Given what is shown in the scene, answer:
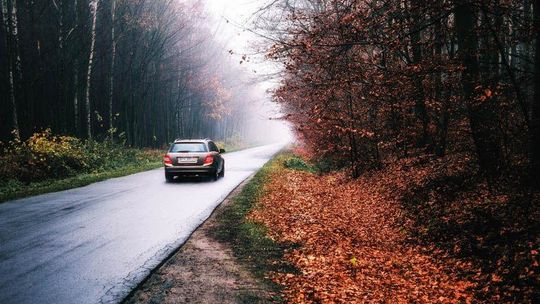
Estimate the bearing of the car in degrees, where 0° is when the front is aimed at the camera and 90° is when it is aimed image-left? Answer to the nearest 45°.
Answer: approximately 180°

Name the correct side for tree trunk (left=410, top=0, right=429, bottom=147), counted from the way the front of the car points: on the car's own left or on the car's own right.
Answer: on the car's own right

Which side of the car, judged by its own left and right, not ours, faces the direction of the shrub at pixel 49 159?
left

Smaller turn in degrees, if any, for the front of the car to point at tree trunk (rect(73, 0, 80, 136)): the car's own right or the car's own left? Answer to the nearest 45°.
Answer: approximately 45° to the car's own left

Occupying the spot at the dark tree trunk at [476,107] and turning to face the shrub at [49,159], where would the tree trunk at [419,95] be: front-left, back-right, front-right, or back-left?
front-right

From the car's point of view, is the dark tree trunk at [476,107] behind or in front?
behind

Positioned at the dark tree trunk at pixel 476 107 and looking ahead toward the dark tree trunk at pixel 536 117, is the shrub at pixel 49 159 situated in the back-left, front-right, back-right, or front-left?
back-right

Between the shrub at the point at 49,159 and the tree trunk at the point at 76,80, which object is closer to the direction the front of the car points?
the tree trunk
